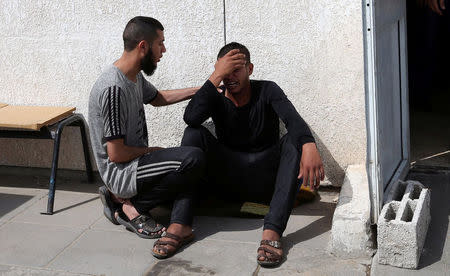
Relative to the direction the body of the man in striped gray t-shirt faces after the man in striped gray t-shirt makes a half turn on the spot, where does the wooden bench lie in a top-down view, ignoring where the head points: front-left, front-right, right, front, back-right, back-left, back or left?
front-right

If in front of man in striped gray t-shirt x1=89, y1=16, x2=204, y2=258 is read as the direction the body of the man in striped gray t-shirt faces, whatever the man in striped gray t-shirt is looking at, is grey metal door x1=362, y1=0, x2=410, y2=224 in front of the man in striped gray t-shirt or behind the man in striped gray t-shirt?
in front

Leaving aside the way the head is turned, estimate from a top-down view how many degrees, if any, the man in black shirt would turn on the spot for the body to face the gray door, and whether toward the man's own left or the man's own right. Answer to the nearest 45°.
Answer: approximately 90° to the man's own left

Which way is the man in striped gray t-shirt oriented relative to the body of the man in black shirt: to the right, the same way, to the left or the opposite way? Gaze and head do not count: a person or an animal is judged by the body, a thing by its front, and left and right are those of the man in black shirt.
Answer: to the left

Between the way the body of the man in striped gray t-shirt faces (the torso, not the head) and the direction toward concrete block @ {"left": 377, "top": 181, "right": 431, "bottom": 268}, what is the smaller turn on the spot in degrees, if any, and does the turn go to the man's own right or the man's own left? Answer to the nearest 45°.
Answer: approximately 45° to the man's own right

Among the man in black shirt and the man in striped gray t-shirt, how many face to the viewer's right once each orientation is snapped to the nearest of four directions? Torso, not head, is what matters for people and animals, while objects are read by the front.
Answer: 1

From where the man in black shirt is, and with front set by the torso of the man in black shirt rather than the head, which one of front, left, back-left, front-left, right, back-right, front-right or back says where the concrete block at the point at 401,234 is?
front-left

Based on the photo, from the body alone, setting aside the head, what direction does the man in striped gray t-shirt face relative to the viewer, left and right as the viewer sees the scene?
facing to the right of the viewer

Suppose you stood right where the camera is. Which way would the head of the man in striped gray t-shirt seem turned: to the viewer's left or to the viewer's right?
to the viewer's right

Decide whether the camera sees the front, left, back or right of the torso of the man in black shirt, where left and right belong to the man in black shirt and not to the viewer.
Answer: front

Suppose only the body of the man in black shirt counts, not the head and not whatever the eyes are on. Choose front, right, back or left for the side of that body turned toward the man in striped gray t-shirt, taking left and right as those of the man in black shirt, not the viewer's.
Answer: right

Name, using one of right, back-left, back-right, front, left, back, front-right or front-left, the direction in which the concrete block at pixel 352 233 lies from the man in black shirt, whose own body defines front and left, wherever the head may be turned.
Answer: front-left
